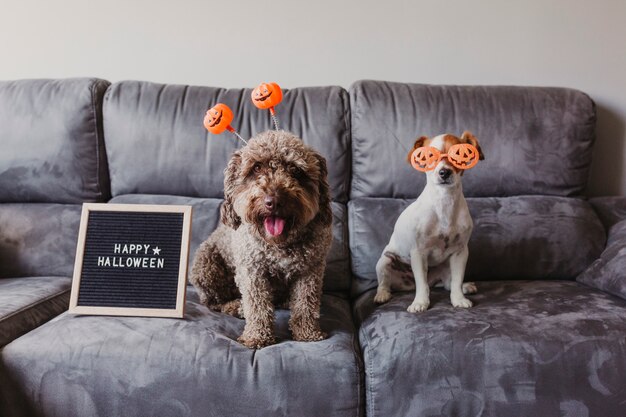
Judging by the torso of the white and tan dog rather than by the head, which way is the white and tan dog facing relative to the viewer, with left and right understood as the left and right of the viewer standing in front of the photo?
facing the viewer

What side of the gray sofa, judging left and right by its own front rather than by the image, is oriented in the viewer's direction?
front
